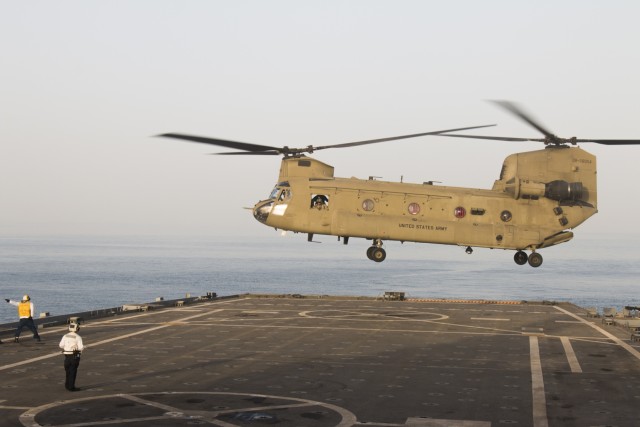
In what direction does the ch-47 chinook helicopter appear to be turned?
to the viewer's left

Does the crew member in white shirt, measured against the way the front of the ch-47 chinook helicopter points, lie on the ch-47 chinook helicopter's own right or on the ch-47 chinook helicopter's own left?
on the ch-47 chinook helicopter's own left
